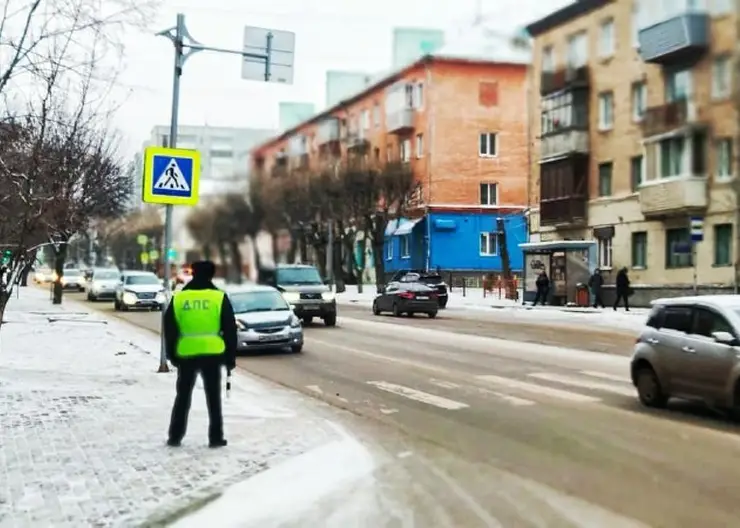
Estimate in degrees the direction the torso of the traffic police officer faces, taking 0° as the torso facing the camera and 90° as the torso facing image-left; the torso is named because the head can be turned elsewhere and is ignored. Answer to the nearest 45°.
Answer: approximately 180°

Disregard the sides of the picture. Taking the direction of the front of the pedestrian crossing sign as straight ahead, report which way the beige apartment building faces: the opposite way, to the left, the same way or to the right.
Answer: to the right

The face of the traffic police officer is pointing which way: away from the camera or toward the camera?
away from the camera

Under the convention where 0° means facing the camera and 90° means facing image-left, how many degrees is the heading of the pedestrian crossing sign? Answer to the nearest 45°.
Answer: approximately 0°

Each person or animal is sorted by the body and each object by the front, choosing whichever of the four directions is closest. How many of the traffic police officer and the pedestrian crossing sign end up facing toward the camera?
1
